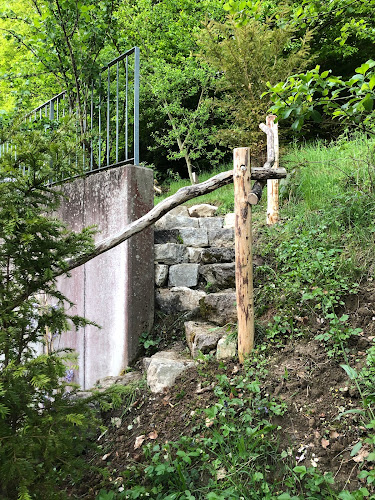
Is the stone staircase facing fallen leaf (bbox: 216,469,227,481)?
yes

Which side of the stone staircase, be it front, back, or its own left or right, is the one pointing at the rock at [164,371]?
front

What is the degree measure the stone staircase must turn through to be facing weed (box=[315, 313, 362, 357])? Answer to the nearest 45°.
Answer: approximately 45° to its left

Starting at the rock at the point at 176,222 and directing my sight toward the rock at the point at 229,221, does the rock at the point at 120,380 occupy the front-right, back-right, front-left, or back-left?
back-right

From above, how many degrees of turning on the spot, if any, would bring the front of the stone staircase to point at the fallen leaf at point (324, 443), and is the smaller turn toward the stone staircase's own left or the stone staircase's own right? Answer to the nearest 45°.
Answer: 0° — it already faces it

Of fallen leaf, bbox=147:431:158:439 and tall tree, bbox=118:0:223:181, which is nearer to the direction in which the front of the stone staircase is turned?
the fallen leaf

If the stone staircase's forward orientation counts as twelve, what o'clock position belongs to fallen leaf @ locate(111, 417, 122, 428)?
The fallen leaf is roughly at 1 o'clock from the stone staircase.

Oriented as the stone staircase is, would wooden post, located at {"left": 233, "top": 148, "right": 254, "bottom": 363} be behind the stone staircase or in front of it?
in front

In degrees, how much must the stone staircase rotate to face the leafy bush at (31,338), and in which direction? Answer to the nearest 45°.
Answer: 0° — it already faces it

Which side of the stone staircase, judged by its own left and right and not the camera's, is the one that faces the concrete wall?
right

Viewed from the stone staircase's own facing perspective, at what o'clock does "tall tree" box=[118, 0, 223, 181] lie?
The tall tree is roughly at 6 o'clock from the stone staircase.

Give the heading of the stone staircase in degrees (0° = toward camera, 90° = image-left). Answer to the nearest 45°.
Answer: approximately 0°
